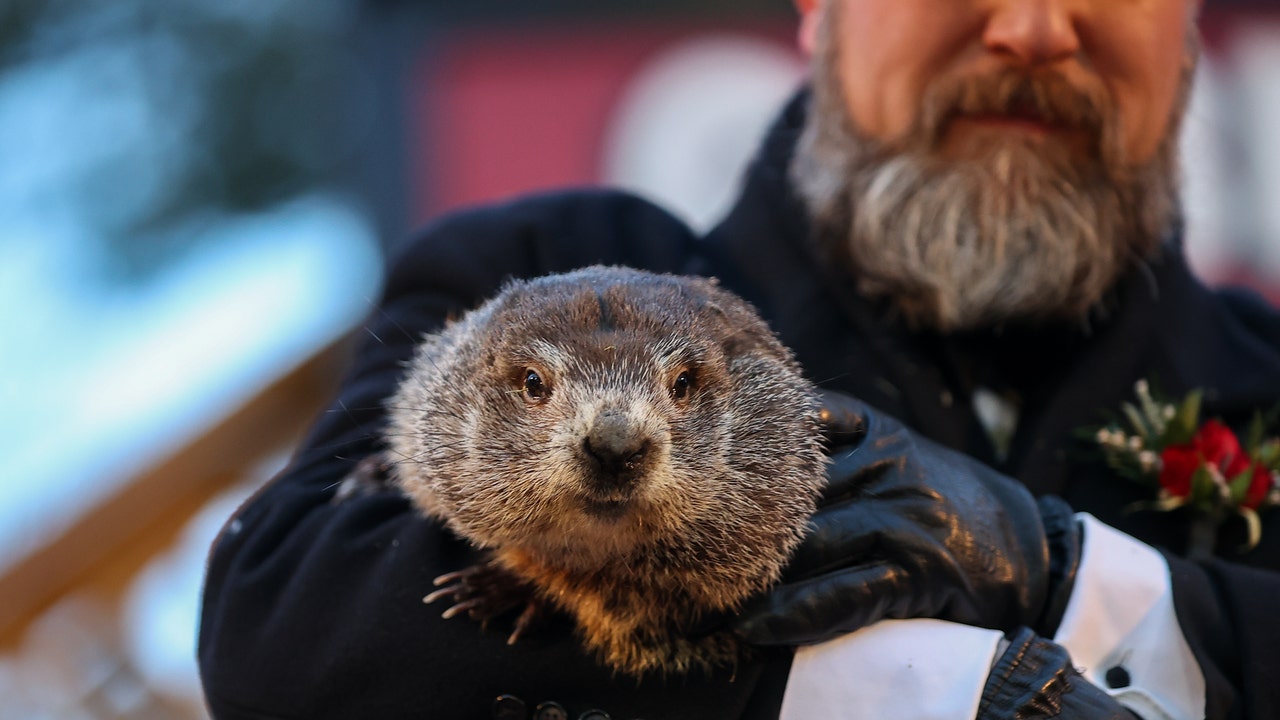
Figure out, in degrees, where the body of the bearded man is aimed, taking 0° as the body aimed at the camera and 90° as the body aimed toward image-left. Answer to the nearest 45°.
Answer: approximately 0°

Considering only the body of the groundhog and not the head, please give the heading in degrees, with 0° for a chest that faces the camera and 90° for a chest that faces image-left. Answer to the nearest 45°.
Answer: approximately 0°
